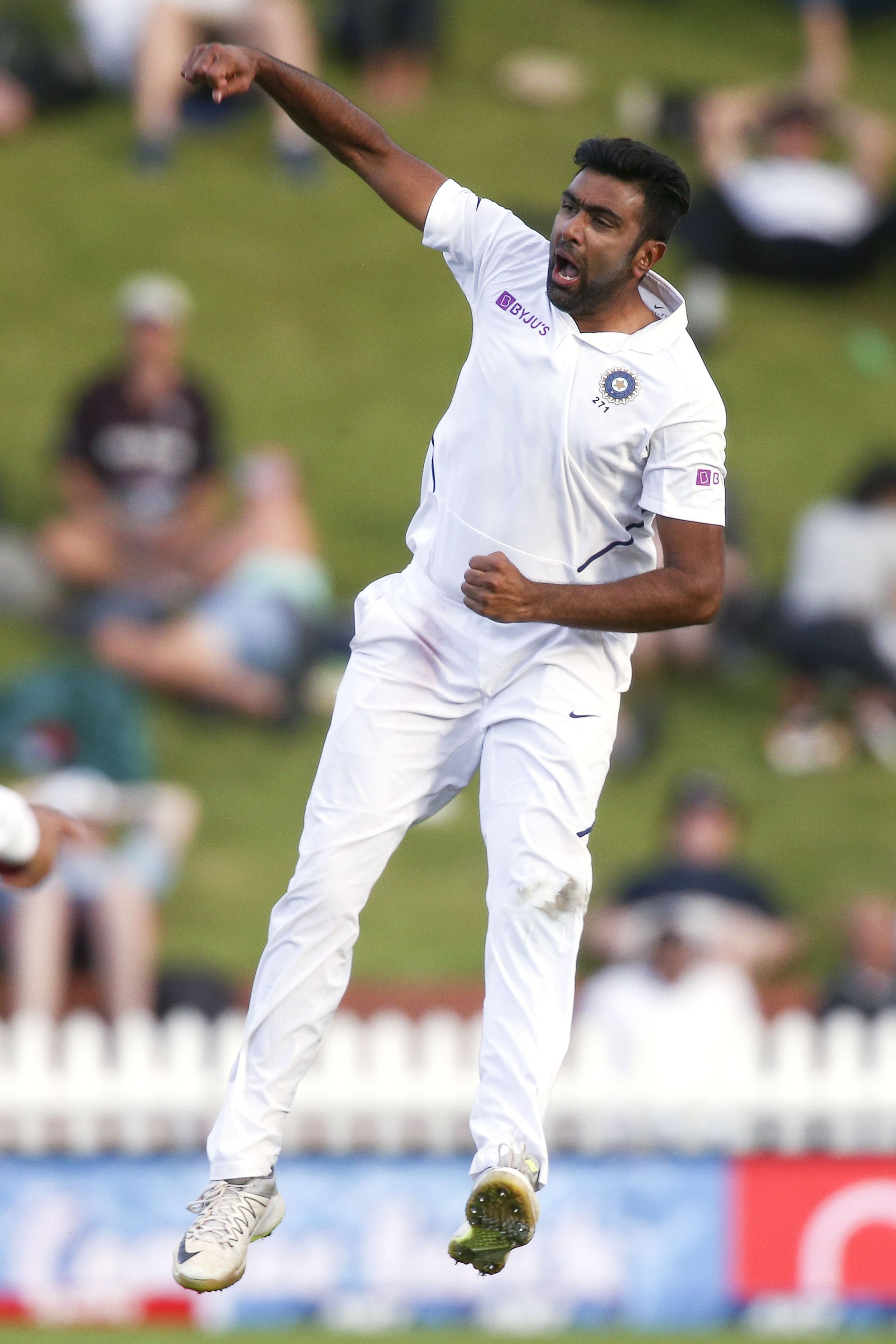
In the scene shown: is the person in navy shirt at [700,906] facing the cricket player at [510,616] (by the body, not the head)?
yes

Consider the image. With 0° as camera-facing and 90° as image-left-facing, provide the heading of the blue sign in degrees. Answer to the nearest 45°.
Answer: approximately 0°

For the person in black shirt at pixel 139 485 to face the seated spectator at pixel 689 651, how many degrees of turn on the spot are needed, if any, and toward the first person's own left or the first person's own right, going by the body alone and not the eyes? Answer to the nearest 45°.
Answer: approximately 90° to the first person's own left

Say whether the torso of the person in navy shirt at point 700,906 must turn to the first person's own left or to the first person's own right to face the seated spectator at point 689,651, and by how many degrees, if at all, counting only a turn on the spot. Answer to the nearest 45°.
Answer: approximately 180°
